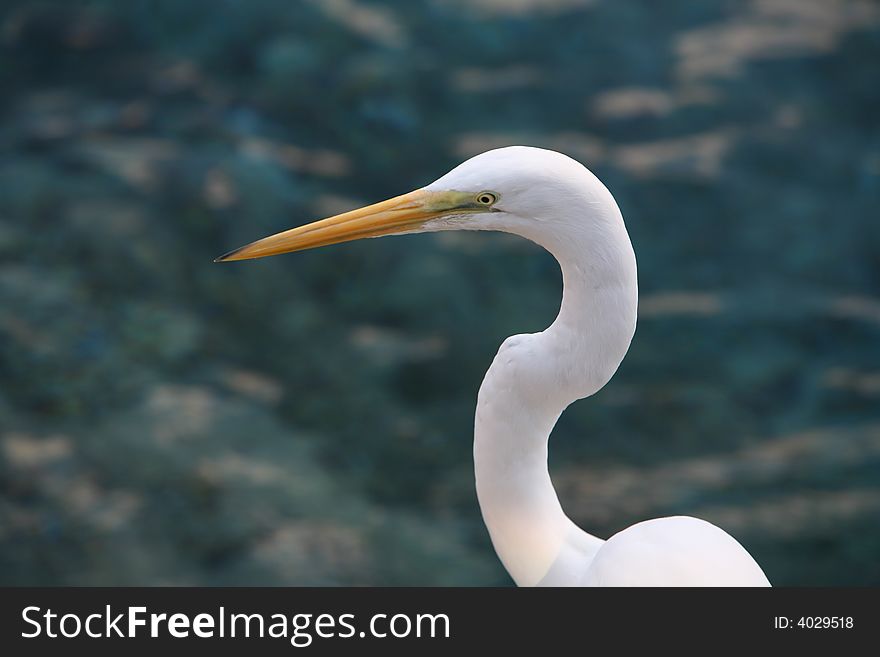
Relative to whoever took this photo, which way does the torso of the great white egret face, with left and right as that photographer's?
facing to the left of the viewer
